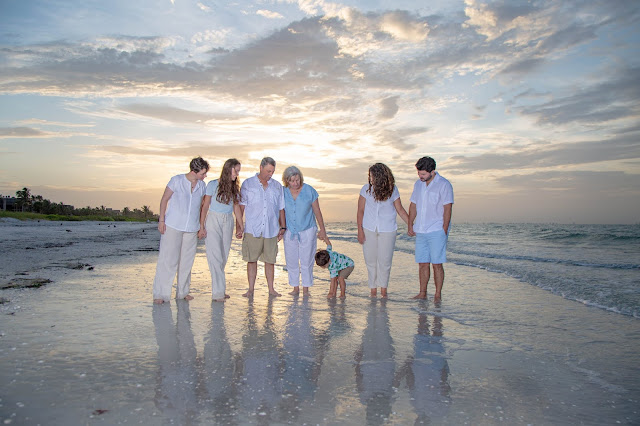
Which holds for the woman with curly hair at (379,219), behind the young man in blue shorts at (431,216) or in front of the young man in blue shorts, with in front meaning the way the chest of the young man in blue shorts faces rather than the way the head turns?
in front

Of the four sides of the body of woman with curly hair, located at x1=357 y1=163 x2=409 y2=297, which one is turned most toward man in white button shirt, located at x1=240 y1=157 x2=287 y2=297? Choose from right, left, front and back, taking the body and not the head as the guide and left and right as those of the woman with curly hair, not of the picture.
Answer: right

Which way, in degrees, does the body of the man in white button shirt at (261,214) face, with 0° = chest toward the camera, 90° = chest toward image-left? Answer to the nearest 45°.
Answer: approximately 0°

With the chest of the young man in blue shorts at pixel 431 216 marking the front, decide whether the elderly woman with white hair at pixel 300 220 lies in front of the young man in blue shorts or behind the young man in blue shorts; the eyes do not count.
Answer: in front

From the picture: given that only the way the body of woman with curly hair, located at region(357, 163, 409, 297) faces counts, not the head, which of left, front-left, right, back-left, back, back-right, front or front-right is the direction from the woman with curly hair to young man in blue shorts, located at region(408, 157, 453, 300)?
left

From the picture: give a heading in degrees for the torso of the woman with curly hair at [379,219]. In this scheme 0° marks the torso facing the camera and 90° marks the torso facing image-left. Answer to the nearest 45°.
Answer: approximately 0°

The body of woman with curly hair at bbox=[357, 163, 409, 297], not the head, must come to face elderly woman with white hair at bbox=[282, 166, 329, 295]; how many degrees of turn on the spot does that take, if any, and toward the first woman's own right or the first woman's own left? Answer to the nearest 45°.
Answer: approximately 90° to the first woman's own right

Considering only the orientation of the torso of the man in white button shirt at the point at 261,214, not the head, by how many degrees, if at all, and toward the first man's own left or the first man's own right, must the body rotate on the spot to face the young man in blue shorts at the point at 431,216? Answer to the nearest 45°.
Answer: approximately 90° to the first man's own left

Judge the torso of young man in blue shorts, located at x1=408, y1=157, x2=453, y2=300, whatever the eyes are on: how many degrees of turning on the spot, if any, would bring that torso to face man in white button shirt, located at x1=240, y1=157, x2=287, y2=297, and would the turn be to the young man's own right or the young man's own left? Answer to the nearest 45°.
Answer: approximately 45° to the young man's own right

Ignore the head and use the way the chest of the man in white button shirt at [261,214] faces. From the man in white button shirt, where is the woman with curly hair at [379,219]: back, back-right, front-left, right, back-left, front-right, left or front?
left

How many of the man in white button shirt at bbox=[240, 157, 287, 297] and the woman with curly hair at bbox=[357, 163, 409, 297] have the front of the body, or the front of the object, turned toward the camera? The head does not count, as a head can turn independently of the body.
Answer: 2
